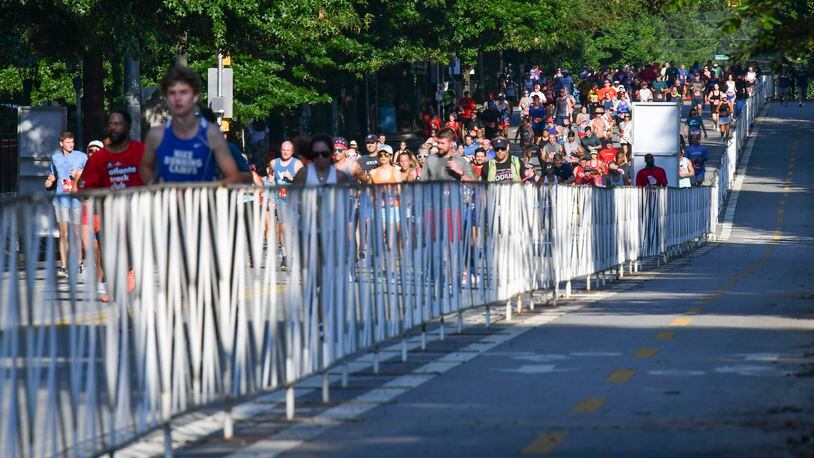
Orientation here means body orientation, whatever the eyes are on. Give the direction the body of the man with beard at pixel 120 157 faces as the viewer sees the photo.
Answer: toward the camera

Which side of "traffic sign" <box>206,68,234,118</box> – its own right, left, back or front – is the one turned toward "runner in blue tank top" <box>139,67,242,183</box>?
back

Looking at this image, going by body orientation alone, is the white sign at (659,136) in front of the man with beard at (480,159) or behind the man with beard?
behind

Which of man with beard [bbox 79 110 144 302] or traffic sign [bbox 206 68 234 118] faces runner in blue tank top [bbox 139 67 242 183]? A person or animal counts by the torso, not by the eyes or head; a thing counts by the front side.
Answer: the man with beard

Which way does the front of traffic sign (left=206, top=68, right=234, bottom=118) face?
away from the camera

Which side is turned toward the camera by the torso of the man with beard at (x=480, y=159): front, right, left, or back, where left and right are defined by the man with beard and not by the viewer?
front

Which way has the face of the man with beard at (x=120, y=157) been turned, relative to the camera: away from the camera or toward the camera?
toward the camera

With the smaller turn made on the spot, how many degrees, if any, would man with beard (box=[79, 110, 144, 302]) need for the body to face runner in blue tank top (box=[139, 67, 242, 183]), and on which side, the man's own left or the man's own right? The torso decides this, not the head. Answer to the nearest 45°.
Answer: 0° — they already face them
